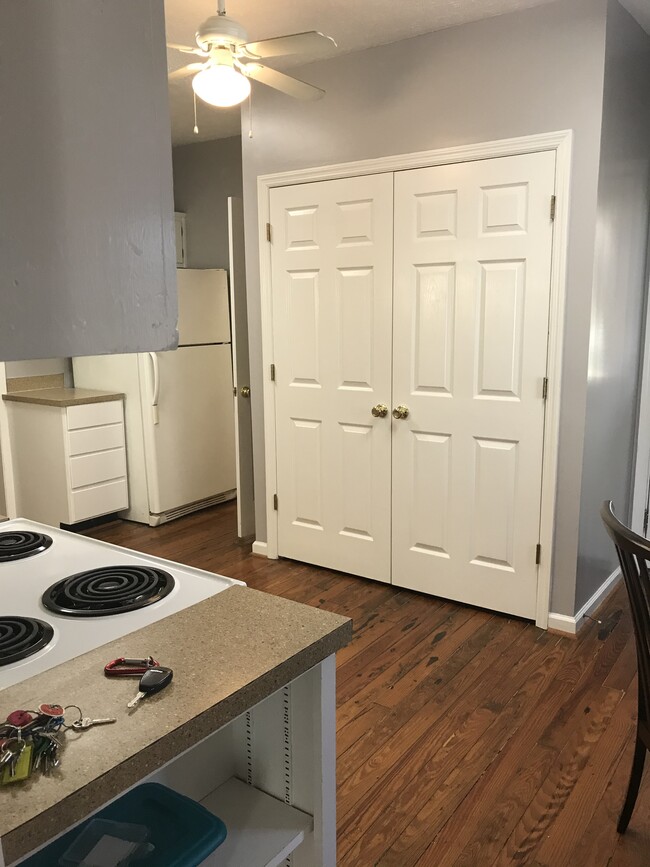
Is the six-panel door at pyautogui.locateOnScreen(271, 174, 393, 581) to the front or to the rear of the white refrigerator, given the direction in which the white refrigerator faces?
to the front

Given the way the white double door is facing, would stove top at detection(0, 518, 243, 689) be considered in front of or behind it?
in front

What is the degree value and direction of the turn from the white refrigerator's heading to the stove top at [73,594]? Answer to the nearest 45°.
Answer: approximately 45° to its right

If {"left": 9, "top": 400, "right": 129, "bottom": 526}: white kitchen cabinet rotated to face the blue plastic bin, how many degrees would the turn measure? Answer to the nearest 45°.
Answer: approximately 45° to its right

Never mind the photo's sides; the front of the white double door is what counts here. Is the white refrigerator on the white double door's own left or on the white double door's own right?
on the white double door's own right

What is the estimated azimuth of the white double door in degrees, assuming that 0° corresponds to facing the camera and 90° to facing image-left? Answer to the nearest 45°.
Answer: approximately 45°

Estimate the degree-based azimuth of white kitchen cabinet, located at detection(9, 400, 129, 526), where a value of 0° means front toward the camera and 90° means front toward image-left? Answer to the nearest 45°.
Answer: approximately 315°
